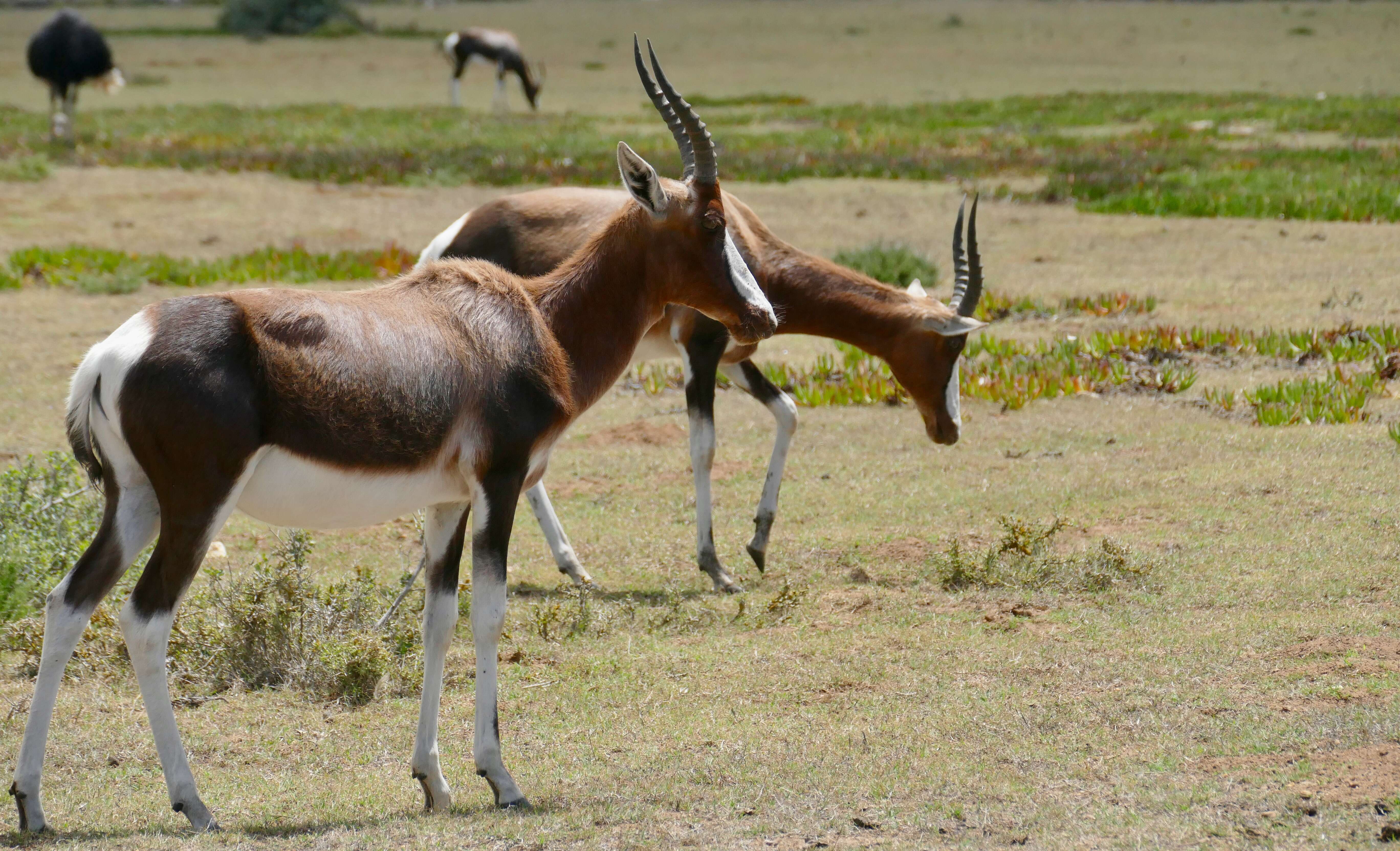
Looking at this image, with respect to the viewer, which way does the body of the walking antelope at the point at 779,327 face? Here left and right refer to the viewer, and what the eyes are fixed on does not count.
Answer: facing to the right of the viewer

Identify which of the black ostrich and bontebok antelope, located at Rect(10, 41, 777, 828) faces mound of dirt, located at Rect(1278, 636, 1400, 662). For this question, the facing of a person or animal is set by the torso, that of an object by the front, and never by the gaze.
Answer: the bontebok antelope

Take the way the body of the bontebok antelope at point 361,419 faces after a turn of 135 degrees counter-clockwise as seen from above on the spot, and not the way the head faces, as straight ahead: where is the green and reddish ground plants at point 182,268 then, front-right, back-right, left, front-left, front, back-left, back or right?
front-right

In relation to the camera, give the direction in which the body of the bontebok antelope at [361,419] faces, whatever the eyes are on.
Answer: to the viewer's right

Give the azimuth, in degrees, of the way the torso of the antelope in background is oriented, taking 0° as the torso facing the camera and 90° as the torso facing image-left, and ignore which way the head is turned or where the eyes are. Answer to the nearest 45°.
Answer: approximately 270°
